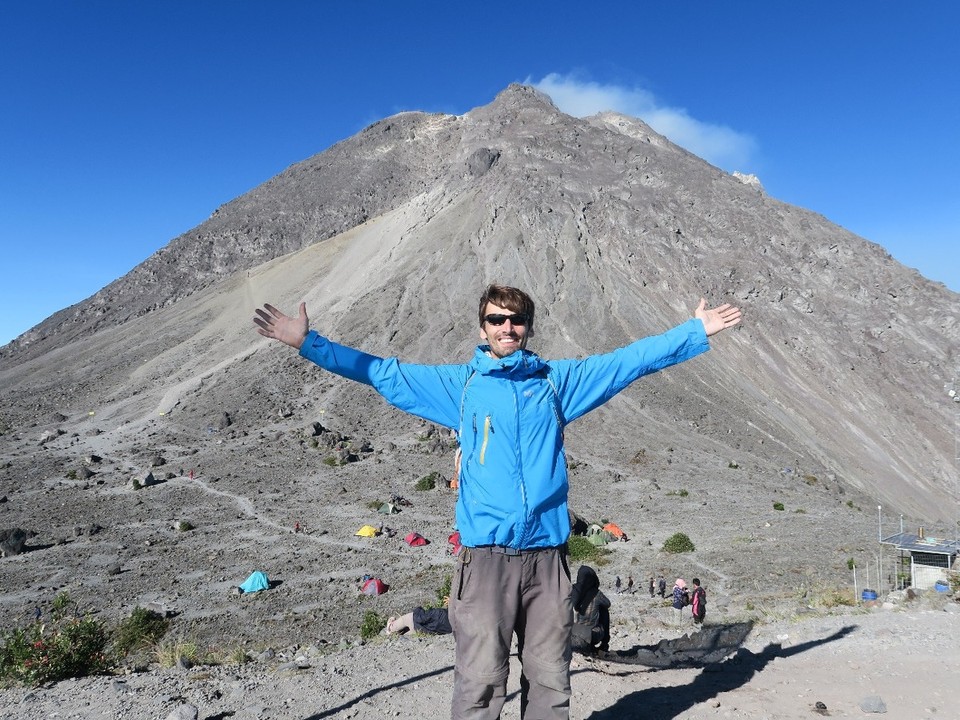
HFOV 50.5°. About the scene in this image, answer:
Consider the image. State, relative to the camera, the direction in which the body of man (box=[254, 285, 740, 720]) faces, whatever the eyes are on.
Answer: toward the camera

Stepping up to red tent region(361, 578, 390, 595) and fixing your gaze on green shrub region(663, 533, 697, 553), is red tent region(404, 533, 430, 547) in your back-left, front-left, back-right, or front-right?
front-left

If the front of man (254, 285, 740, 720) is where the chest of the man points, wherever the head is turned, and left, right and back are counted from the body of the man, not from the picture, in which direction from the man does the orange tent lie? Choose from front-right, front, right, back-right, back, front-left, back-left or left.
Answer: back

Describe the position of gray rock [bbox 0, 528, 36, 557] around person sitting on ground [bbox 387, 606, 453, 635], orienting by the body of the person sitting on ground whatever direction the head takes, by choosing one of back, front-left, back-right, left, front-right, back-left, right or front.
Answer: front-right

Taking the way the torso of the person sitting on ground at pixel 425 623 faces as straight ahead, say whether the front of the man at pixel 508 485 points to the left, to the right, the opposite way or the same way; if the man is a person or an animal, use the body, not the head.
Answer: to the left

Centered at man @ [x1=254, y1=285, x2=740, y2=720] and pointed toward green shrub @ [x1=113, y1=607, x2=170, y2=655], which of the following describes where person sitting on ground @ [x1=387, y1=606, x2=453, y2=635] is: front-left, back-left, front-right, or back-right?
front-right

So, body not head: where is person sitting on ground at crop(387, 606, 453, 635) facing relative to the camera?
to the viewer's left

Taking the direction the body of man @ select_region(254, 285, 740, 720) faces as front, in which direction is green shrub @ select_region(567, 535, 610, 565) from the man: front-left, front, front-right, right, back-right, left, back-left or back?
back

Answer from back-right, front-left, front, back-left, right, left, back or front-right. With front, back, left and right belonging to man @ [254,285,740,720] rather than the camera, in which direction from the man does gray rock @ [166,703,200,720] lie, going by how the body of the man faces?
back-right

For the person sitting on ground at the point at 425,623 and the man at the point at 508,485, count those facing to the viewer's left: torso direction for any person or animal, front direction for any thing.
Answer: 1

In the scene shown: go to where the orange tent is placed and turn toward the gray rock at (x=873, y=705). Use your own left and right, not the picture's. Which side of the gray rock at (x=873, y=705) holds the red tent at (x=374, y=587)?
right
